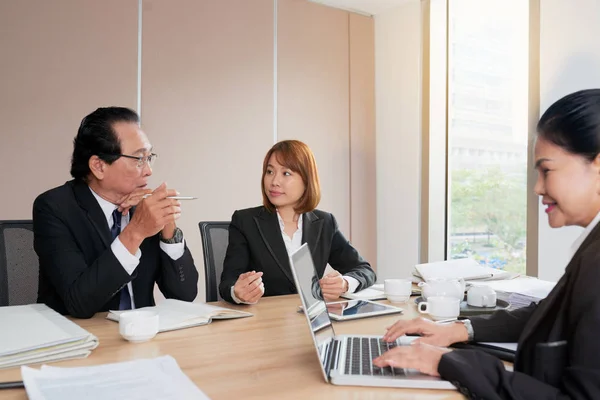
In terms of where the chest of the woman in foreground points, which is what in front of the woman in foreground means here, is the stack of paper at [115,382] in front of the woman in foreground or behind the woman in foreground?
in front

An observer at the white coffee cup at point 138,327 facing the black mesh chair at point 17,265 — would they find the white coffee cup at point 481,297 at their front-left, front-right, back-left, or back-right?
back-right

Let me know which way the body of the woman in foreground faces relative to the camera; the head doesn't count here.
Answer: to the viewer's left

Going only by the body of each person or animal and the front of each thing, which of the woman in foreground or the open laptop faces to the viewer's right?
the open laptop

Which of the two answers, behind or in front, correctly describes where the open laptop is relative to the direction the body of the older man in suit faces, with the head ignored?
in front

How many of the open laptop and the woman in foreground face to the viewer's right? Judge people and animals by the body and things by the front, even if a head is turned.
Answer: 1

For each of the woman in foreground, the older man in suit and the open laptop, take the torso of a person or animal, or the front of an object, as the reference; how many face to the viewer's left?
1

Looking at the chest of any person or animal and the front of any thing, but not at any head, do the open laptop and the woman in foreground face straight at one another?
yes

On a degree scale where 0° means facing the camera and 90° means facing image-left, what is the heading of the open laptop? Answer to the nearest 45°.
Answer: approximately 270°

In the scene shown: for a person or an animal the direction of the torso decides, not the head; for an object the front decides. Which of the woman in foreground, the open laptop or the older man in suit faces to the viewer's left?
the woman in foreground

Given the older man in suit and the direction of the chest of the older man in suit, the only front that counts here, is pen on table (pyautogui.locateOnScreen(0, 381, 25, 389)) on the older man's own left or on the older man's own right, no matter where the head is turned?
on the older man's own right

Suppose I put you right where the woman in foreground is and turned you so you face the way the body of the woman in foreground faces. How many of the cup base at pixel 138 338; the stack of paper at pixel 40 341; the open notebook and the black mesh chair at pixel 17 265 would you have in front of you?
4

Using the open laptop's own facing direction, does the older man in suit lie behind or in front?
behind
